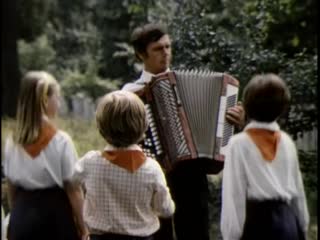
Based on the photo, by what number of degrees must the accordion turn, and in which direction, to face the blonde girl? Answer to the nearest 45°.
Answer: approximately 45° to its right

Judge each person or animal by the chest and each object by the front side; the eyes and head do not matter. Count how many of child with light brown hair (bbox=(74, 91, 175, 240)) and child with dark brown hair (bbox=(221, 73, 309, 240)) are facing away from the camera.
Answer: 2

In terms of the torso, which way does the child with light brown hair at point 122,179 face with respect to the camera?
away from the camera

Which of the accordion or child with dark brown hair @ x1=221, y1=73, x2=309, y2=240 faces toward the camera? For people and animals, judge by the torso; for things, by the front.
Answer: the accordion

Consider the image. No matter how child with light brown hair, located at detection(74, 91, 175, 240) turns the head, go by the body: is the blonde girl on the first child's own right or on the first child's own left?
on the first child's own left

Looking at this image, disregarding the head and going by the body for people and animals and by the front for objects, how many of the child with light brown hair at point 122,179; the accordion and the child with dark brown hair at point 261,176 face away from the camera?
2

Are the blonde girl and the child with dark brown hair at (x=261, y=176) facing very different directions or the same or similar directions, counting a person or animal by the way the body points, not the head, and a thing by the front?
same or similar directions

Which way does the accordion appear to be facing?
toward the camera

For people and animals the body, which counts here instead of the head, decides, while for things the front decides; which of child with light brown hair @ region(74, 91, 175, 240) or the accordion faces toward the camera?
the accordion

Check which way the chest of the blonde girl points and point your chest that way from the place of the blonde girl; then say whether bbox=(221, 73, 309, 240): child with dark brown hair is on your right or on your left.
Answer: on your right

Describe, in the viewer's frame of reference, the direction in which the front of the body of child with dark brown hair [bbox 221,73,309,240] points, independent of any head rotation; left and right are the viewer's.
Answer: facing away from the viewer

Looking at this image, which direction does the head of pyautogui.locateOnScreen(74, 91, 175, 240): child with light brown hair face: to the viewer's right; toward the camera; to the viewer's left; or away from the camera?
away from the camera

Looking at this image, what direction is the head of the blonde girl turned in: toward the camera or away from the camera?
away from the camera

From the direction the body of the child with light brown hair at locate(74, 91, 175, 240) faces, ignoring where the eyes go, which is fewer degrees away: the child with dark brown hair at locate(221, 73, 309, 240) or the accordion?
the accordion
